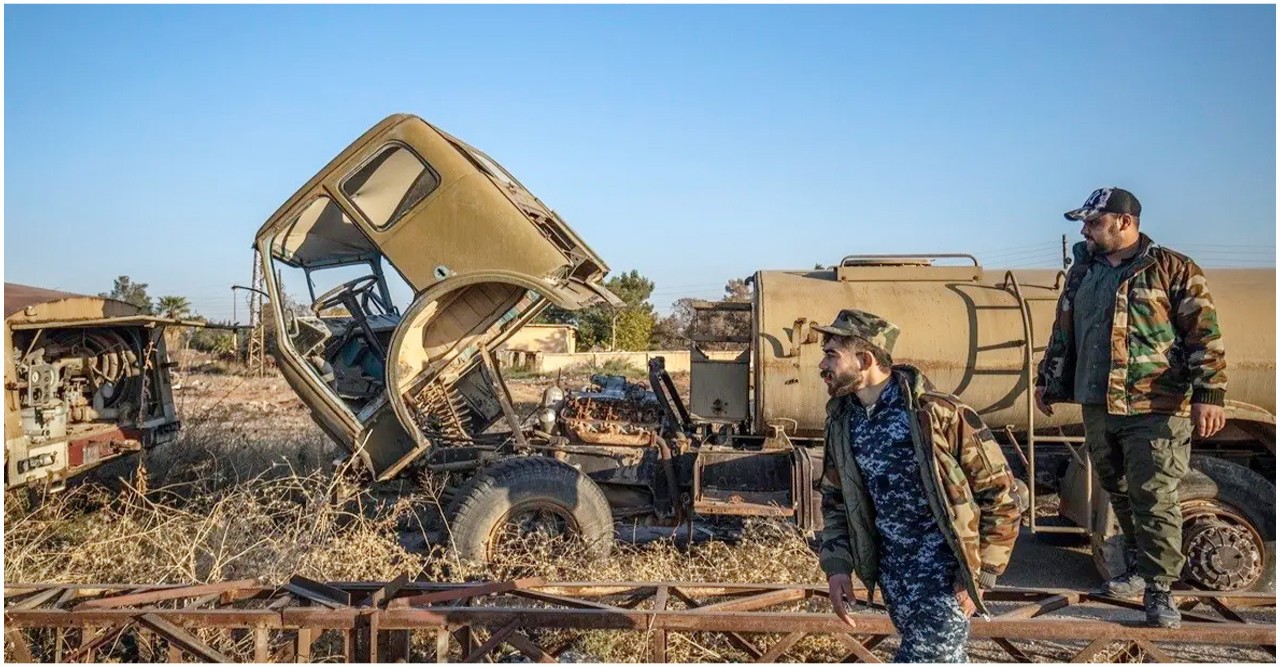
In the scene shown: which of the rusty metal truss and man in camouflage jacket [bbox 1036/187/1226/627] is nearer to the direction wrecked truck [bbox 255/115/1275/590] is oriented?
the rusty metal truss

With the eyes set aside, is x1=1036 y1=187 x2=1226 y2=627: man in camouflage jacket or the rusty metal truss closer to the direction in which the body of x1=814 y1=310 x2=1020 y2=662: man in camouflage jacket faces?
the rusty metal truss

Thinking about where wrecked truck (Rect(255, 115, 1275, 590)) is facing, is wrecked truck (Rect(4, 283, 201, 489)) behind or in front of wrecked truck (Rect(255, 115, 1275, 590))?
in front

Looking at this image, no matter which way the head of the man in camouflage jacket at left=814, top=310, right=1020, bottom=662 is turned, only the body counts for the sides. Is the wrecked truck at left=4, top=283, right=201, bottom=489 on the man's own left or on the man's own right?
on the man's own right

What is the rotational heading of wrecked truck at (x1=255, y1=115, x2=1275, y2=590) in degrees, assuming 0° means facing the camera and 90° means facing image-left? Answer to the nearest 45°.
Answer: approximately 90°

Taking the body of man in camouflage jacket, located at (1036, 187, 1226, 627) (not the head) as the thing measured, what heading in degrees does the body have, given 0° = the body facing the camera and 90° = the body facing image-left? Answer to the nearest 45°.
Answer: approximately 45°

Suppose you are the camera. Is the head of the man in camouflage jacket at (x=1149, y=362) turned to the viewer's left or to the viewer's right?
to the viewer's left

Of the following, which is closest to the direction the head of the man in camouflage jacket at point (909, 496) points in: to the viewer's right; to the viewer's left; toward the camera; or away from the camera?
to the viewer's left

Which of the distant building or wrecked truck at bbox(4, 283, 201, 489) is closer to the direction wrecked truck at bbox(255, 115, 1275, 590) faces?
the wrecked truck

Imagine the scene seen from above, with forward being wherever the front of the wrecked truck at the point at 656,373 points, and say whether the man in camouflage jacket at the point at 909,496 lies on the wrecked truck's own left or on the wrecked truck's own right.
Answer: on the wrecked truck's own left

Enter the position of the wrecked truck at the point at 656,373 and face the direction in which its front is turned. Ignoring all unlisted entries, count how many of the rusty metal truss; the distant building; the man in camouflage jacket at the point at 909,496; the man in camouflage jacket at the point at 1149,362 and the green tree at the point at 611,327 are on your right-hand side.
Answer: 2

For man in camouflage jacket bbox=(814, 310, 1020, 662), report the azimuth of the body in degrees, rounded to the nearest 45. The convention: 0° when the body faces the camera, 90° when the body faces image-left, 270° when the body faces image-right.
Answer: approximately 45°
